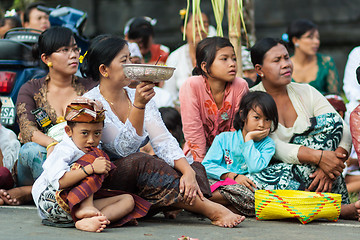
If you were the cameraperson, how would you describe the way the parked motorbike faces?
facing away from the viewer and to the right of the viewer

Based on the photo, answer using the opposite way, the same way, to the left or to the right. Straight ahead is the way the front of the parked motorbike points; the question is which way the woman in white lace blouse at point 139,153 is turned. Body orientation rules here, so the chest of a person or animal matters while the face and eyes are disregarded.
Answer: to the right

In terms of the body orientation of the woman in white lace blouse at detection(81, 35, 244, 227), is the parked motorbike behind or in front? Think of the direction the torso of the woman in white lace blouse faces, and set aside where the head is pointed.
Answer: behind

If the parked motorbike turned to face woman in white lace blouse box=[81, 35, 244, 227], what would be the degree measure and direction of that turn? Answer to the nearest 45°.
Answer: approximately 90° to its right

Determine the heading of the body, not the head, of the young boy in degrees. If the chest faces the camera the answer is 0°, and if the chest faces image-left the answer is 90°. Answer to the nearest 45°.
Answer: approximately 315°

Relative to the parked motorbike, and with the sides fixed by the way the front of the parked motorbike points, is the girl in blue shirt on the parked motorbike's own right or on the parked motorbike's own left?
on the parked motorbike's own right

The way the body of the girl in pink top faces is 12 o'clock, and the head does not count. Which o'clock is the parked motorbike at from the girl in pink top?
The parked motorbike is roughly at 5 o'clock from the girl in pink top.
